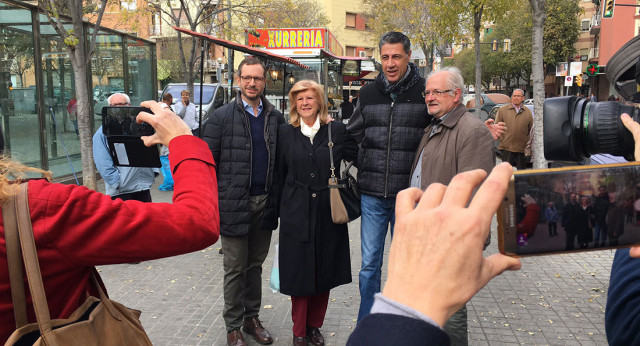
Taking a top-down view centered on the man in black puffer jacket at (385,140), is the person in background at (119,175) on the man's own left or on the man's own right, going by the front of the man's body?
on the man's own right

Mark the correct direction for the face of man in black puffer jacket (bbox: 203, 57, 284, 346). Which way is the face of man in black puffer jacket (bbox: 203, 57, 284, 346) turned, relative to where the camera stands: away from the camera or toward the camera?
toward the camera

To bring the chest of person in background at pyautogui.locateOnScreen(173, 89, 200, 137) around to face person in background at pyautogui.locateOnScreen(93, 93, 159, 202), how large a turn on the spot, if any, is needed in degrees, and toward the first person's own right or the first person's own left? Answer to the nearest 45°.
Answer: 0° — they already face them

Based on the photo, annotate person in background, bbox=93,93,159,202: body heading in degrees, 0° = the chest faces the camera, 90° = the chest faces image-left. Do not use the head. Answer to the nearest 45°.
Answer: approximately 315°

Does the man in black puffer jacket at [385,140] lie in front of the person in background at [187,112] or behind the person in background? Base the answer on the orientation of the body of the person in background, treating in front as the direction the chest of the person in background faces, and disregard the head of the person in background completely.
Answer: in front

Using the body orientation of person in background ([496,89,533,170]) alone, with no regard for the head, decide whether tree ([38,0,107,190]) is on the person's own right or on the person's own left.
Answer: on the person's own right

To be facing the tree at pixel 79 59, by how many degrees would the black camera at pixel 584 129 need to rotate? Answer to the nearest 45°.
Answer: approximately 45° to its right

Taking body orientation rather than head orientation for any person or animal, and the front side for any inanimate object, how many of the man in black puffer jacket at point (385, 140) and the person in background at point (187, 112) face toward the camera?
2

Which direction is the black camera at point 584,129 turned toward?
to the viewer's left

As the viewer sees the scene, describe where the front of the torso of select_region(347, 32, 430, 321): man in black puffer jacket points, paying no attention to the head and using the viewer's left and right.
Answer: facing the viewer

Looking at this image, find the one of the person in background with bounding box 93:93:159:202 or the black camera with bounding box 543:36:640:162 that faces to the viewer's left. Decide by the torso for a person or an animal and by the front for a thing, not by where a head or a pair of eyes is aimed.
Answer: the black camera

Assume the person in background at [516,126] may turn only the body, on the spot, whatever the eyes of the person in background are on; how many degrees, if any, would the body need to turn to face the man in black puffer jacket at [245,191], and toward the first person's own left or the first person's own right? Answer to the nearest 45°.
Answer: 0° — they already face them

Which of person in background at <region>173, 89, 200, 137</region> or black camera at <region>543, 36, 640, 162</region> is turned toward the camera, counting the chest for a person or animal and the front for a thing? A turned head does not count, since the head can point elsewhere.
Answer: the person in background

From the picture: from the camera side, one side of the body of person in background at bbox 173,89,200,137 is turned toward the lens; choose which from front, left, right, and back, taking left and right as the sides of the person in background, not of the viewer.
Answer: front

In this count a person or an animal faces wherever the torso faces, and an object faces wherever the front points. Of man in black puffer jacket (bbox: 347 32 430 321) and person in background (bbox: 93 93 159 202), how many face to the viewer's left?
0
